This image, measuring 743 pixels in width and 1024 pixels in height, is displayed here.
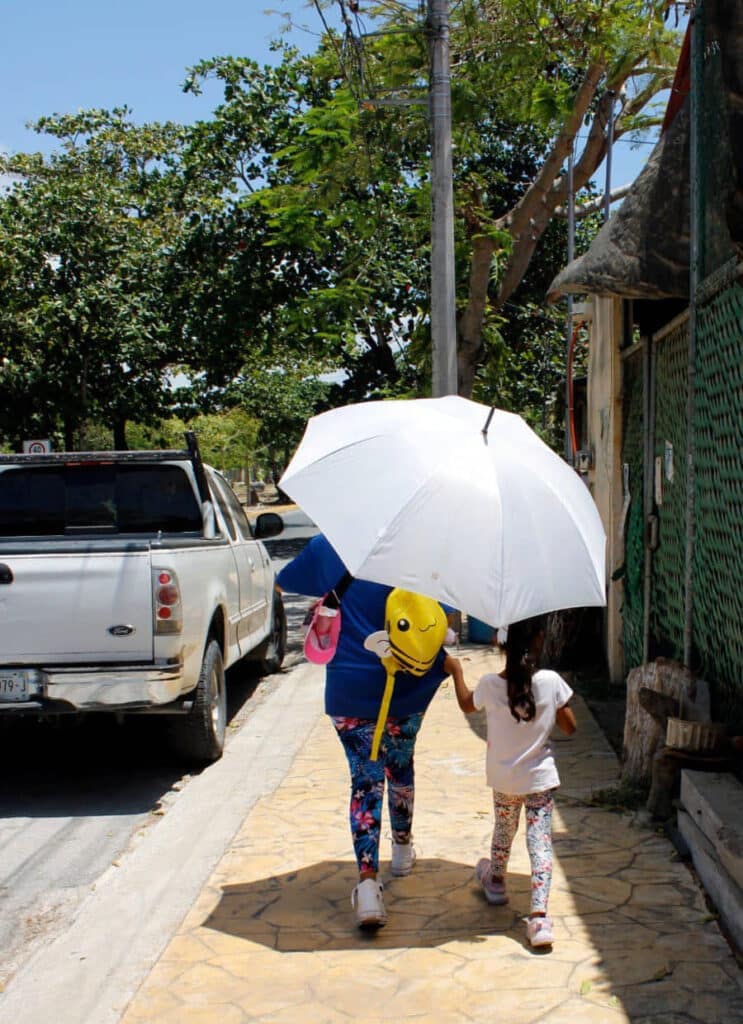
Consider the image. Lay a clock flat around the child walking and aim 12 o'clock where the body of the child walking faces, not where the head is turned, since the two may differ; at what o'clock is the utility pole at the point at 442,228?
The utility pole is roughly at 12 o'clock from the child walking.

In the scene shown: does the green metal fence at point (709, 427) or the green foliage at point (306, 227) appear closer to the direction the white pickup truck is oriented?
the green foliage

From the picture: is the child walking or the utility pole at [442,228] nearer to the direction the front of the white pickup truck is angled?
the utility pole

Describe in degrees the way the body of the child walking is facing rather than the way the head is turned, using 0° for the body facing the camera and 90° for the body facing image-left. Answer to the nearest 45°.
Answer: approximately 180°

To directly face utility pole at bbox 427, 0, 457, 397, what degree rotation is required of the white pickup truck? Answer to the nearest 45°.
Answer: approximately 45° to its right

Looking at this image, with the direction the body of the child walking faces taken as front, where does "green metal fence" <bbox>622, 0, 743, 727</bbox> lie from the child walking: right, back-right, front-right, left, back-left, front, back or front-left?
front-right

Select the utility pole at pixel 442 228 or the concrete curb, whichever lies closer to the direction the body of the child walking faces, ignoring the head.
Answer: the utility pole

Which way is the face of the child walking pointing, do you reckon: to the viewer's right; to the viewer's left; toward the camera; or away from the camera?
away from the camera

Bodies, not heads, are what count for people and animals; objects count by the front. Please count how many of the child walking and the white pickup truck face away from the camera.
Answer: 2

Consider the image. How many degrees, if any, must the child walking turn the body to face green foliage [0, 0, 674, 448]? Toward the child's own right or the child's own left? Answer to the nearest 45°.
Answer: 0° — they already face it

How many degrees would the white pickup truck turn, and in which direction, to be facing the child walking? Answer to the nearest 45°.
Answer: approximately 135° to its right

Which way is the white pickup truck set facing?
away from the camera

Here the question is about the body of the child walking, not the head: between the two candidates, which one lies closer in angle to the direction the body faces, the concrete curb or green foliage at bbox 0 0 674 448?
the green foliage
